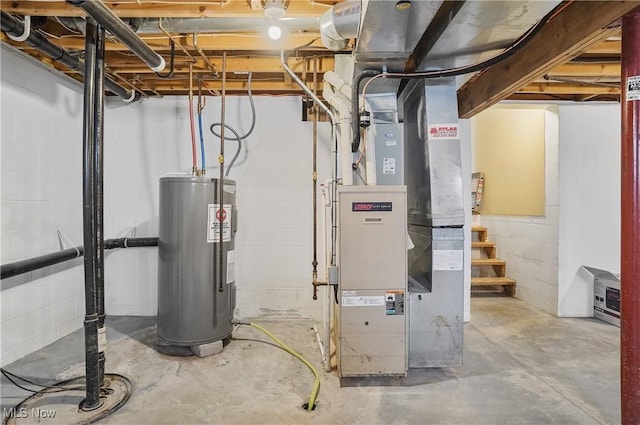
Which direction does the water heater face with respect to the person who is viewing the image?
facing the viewer and to the right of the viewer

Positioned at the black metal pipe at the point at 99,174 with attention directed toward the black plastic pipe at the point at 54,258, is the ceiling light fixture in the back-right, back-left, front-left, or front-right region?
back-right

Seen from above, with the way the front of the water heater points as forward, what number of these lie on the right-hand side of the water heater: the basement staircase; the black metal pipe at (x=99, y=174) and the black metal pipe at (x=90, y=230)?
2

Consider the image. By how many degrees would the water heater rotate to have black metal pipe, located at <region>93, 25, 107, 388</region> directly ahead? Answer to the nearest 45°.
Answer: approximately 90° to its right
